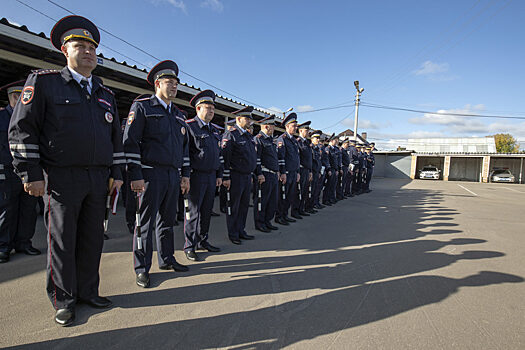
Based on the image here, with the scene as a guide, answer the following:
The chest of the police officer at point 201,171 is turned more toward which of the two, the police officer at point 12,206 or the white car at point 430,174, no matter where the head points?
the white car

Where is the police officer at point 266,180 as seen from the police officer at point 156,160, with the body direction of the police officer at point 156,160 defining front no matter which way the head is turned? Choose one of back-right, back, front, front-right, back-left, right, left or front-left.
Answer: left

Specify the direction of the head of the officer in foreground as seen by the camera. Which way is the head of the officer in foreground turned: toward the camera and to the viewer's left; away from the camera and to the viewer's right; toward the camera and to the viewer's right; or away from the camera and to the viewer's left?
toward the camera and to the viewer's right

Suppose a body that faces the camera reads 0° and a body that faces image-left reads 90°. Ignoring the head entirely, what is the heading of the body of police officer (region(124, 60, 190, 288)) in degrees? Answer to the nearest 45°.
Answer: approximately 315°

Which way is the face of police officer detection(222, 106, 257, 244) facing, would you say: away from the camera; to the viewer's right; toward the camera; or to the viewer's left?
to the viewer's right

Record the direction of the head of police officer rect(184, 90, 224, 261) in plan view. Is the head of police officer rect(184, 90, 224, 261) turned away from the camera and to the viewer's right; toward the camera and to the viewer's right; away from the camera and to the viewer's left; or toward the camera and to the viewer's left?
toward the camera and to the viewer's right

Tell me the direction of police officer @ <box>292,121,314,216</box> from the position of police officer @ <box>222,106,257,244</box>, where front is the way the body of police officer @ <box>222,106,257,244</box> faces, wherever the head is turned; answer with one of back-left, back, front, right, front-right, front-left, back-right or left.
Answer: left

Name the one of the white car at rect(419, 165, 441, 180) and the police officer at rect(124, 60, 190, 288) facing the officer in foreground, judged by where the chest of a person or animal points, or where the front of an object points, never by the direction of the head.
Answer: the white car

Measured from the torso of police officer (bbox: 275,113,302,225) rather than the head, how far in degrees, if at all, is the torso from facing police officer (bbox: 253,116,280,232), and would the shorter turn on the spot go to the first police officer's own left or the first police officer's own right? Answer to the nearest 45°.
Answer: approximately 90° to the first police officer's own right

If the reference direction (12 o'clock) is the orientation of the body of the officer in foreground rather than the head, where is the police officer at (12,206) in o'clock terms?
The police officer is roughly at 7 o'clock from the officer in foreground.

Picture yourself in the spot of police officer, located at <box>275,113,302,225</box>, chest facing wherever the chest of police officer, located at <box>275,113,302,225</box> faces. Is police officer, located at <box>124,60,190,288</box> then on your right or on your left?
on your right

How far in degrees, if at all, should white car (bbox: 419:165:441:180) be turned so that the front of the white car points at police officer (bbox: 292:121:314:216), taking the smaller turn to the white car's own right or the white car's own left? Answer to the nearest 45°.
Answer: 0° — it already faces them
